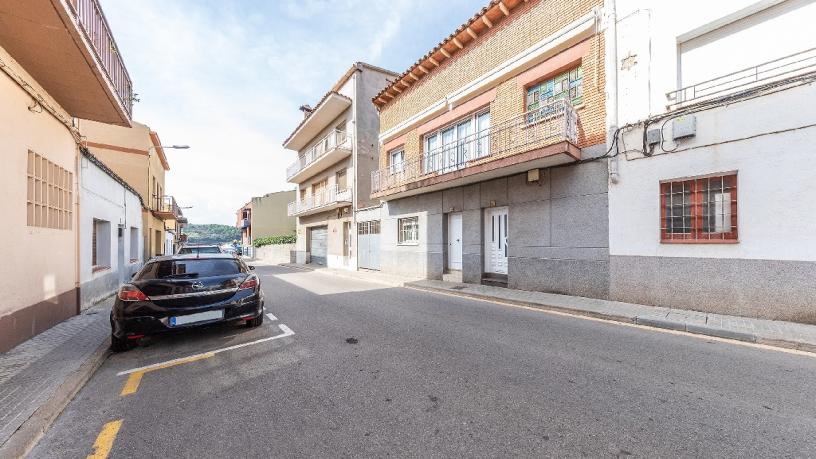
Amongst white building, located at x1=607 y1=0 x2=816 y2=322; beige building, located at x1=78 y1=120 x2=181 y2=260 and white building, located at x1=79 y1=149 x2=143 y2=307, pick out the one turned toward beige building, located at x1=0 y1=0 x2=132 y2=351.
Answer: white building, located at x1=607 y1=0 x2=816 y2=322

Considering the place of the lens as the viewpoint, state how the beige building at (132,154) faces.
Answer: facing to the right of the viewer

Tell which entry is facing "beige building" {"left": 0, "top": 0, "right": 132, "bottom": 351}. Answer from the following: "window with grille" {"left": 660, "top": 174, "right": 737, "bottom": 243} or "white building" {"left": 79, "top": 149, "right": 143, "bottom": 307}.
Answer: the window with grille

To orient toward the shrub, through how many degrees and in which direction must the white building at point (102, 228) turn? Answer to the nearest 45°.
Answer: approximately 45° to its left

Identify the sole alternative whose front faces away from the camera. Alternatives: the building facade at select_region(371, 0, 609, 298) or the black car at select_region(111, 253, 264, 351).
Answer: the black car

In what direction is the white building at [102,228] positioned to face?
to the viewer's right

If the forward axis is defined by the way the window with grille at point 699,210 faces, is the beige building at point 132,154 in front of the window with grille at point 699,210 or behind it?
in front

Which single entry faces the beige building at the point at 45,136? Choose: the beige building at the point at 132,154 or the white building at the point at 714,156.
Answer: the white building

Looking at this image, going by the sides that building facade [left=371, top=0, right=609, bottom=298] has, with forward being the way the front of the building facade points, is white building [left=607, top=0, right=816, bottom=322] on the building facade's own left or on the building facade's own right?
on the building facade's own left

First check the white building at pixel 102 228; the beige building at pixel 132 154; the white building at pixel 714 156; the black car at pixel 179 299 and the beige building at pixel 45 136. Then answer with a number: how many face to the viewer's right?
3

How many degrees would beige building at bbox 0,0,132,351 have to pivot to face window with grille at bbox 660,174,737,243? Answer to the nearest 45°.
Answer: approximately 45° to its right

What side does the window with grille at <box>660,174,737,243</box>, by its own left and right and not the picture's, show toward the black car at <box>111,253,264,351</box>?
front

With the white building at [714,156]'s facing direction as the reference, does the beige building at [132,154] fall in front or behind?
in front

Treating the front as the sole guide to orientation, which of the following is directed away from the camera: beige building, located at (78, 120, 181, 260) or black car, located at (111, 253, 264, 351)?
the black car

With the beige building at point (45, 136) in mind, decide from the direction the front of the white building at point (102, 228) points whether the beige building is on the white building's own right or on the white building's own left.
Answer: on the white building's own right

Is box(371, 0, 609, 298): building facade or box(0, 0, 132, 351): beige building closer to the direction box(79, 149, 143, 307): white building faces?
the building facade

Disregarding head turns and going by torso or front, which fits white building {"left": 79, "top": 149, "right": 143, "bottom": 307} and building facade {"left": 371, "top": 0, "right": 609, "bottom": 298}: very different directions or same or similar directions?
very different directions
